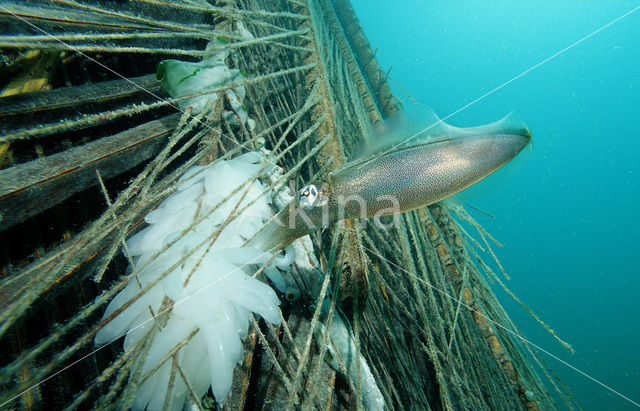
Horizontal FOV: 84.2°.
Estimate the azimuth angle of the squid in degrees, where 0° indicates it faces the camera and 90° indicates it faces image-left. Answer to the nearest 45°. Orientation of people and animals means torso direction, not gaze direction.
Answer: approximately 90°
